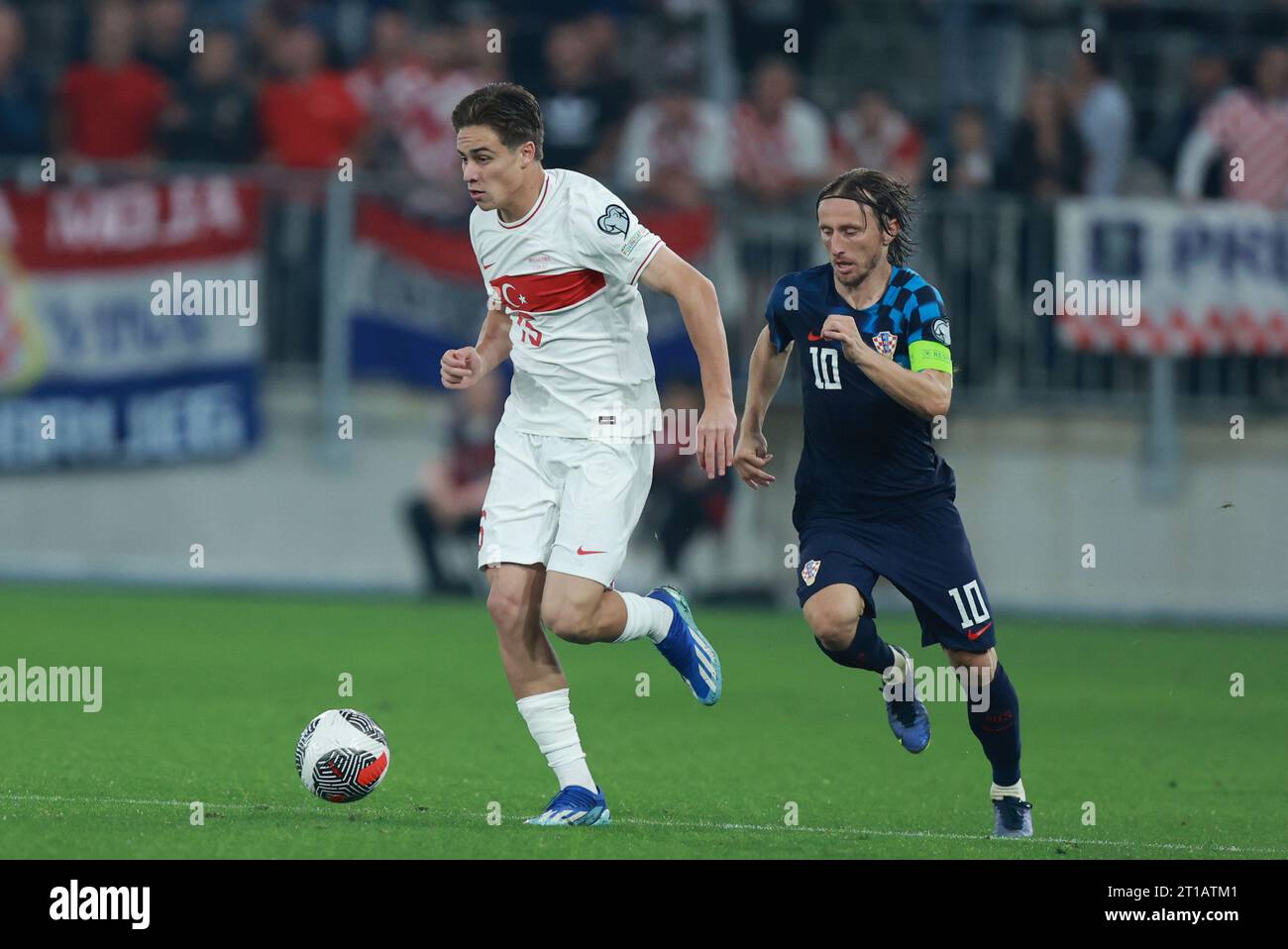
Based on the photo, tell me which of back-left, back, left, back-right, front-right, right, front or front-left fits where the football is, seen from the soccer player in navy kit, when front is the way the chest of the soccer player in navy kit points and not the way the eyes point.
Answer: front-right

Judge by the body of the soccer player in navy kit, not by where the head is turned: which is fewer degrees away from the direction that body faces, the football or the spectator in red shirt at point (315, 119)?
the football

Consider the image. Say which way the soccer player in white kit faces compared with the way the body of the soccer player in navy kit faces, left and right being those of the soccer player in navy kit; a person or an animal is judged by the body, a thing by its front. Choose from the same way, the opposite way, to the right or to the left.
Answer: the same way

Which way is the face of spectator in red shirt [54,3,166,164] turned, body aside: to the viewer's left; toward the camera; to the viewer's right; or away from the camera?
toward the camera

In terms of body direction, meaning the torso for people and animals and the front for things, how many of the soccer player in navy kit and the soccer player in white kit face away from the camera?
0

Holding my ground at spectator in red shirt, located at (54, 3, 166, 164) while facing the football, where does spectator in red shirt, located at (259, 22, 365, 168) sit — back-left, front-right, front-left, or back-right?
front-left

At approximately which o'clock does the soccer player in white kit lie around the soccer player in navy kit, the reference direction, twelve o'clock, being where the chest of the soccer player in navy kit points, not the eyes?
The soccer player in white kit is roughly at 1 o'clock from the soccer player in navy kit.

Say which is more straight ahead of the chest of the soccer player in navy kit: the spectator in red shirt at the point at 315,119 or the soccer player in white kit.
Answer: the soccer player in white kit

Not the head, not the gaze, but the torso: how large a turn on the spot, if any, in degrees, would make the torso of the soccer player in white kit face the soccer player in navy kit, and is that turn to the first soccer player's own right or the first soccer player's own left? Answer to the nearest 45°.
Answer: approximately 135° to the first soccer player's own left

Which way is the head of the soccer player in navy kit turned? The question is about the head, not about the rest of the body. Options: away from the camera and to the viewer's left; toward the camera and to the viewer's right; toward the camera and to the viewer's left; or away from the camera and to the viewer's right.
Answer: toward the camera and to the viewer's left

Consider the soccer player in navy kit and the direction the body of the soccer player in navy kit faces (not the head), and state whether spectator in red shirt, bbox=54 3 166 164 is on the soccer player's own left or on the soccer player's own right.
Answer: on the soccer player's own right

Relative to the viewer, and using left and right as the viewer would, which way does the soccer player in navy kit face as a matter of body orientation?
facing the viewer and to the left of the viewer

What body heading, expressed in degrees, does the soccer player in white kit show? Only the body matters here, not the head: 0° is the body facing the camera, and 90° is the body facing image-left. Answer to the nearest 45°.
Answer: approximately 45°

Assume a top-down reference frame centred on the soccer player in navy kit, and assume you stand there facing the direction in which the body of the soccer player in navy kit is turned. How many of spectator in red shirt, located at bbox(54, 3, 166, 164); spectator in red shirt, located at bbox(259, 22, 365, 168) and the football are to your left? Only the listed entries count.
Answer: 0
